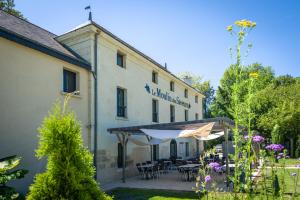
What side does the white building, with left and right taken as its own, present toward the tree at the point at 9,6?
back

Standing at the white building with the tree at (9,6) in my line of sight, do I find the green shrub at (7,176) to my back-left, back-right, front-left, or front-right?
back-left

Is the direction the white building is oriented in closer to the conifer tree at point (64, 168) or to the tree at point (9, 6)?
the conifer tree

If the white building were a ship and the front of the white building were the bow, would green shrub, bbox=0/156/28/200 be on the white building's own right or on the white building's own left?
on the white building's own right

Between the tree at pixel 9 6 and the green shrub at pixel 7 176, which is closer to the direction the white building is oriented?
the green shrub

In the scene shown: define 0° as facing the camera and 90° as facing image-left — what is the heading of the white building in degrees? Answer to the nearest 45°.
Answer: approximately 315°

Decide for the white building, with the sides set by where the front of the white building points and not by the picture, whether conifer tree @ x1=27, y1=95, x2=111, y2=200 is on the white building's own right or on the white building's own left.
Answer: on the white building's own right
